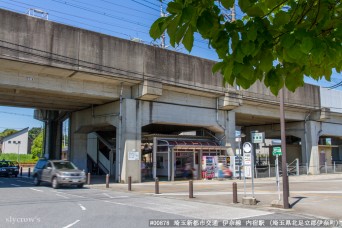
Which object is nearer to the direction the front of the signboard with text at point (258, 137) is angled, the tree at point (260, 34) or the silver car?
the tree

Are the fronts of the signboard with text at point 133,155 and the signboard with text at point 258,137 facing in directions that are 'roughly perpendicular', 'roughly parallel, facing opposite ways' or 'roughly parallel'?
roughly parallel

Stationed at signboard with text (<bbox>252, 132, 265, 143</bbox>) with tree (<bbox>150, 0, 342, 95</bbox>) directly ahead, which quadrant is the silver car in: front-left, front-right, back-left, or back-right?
back-right

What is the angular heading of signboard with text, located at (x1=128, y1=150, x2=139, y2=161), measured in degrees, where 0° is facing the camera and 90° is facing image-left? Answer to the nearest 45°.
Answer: approximately 0°

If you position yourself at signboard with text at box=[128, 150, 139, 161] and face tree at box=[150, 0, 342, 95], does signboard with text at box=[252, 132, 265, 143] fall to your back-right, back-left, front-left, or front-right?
front-left

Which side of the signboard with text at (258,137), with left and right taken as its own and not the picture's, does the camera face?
front

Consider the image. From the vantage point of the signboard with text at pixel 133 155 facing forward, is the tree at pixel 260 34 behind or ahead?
ahead

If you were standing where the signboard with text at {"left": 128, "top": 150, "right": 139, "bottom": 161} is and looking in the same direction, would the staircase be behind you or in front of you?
behind

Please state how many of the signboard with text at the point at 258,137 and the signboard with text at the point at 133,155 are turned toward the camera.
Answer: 2
